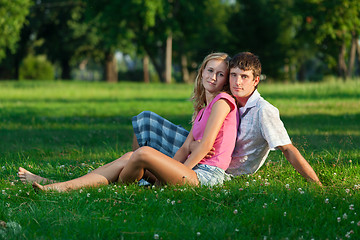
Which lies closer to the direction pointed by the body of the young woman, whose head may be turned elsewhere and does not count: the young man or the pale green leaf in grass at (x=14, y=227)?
the pale green leaf in grass

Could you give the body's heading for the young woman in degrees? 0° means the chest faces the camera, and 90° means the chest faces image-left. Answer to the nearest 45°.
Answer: approximately 90°

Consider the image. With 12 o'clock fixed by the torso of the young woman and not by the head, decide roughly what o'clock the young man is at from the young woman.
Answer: The young man is roughly at 6 o'clock from the young woman.

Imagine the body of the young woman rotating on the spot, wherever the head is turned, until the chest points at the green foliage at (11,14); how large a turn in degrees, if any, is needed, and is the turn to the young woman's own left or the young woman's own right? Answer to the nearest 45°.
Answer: approximately 90° to the young woman's own right

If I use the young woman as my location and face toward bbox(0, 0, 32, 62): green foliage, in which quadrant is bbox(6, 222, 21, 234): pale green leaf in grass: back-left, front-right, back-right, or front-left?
back-left

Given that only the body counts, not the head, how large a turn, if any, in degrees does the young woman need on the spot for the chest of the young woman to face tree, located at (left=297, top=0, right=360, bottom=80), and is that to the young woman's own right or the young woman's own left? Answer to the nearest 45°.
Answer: approximately 135° to the young woman's own right
